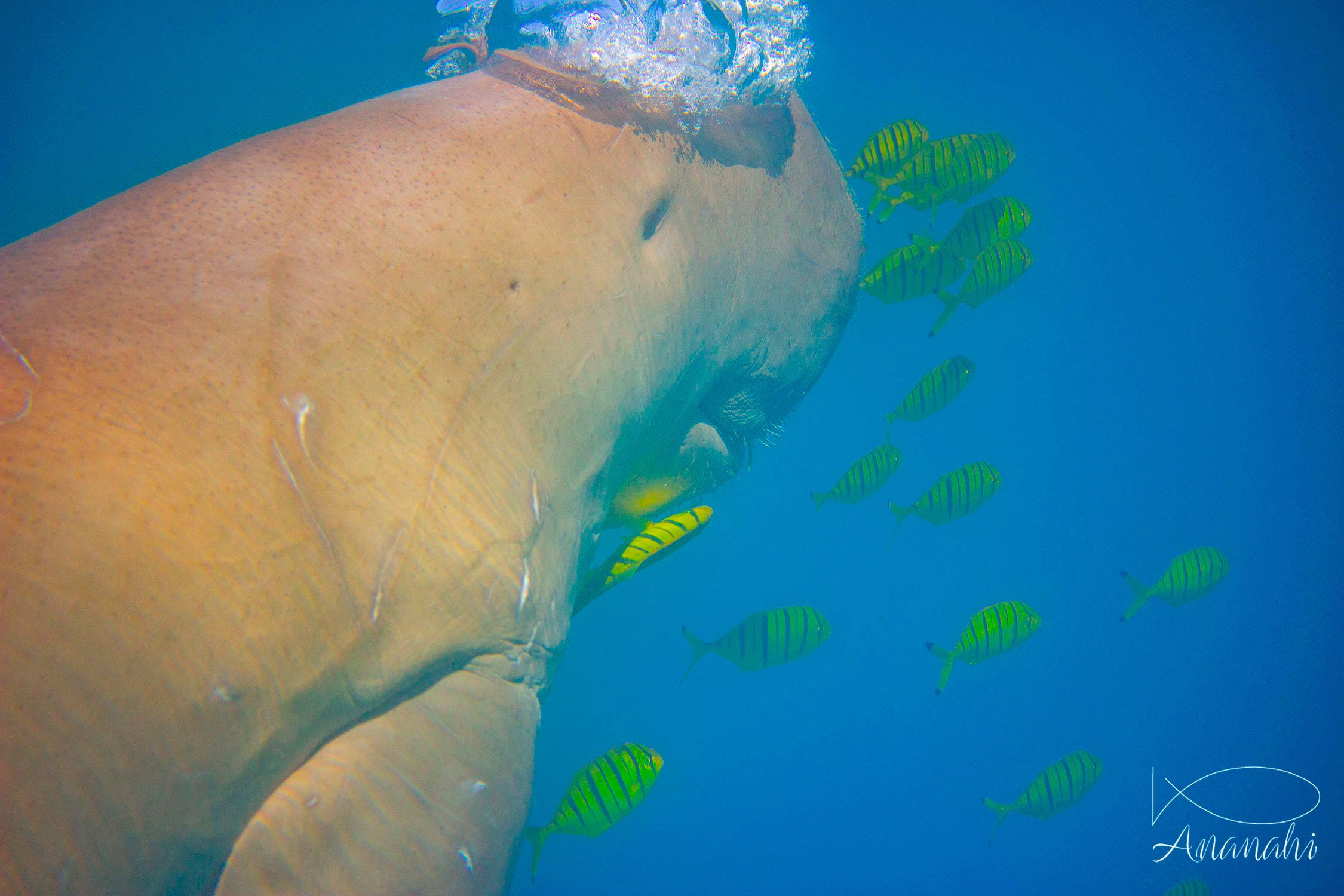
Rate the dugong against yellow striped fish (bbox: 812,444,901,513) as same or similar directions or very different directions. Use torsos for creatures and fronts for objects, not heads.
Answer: same or similar directions

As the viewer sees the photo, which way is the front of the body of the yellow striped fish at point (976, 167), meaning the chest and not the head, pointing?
to the viewer's right

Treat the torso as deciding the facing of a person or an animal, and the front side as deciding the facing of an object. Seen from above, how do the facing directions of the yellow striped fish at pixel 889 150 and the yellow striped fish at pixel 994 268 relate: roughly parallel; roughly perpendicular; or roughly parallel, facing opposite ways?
roughly parallel

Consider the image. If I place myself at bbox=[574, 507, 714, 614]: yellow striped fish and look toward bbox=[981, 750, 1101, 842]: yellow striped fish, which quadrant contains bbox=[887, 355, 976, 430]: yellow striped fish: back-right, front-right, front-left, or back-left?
front-left

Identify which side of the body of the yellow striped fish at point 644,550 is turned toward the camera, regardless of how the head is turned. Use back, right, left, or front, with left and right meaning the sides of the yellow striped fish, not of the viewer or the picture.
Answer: right

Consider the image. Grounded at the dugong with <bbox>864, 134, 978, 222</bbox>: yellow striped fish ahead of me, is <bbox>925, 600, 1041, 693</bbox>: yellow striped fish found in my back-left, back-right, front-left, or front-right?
front-right

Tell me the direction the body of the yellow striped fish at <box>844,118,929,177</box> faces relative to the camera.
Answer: to the viewer's right

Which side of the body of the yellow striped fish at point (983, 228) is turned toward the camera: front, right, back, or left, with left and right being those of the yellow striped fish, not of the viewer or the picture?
right

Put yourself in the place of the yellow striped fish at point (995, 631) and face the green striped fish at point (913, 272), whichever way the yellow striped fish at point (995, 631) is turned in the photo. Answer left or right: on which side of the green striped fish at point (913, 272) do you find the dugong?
left

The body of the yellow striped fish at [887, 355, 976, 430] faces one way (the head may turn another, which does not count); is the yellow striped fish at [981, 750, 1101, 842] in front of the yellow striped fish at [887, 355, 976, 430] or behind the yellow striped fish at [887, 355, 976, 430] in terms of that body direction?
in front

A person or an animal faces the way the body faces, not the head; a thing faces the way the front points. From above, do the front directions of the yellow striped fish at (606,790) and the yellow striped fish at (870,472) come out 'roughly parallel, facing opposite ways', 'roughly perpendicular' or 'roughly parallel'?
roughly parallel

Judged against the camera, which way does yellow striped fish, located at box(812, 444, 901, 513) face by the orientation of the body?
to the viewer's right

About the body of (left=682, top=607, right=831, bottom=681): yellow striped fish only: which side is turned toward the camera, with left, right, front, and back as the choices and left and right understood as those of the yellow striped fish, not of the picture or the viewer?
right

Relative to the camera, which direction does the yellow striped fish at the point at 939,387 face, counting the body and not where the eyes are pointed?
to the viewer's right

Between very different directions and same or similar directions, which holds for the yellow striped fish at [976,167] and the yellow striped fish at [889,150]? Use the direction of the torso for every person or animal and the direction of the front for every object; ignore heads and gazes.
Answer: same or similar directions
